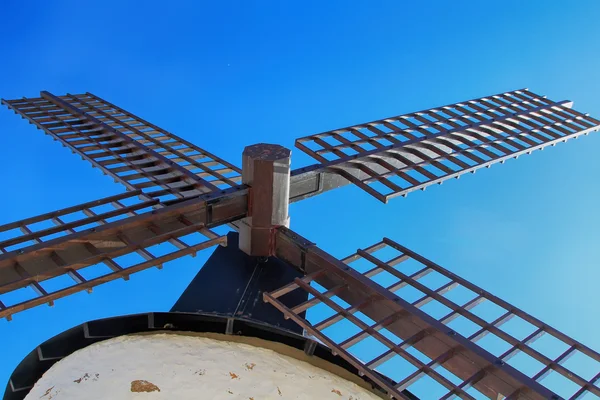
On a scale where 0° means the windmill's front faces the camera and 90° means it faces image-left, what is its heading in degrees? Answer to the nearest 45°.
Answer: approximately 0°
